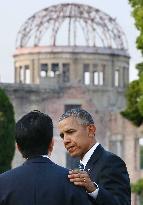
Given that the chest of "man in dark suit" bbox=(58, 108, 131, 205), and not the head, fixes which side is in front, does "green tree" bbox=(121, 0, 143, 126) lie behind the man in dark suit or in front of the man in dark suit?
behind

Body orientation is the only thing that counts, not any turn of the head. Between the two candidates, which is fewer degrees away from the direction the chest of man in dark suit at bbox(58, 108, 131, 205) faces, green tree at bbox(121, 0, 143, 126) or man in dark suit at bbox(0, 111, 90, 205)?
the man in dark suit

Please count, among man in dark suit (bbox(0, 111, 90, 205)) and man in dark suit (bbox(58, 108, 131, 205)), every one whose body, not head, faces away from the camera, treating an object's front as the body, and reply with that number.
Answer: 1

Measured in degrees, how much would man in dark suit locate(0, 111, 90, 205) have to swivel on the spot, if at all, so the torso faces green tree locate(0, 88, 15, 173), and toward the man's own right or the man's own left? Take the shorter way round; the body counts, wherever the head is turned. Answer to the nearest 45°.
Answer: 0° — they already face it

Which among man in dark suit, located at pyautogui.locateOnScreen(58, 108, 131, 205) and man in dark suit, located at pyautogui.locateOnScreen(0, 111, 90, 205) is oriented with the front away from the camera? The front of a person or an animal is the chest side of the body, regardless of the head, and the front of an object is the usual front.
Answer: man in dark suit, located at pyautogui.locateOnScreen(0, 111, 90, 205)

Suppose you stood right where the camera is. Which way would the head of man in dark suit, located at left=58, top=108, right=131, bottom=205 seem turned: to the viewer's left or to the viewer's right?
to the viewer's left

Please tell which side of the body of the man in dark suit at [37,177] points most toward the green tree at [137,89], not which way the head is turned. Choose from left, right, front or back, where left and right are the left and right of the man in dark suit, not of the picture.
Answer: front

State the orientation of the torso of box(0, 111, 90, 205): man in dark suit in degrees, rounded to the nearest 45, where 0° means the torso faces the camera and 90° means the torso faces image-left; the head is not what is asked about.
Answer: approximately 180°

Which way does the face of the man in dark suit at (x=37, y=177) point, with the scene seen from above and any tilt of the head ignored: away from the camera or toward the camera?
away from the camera

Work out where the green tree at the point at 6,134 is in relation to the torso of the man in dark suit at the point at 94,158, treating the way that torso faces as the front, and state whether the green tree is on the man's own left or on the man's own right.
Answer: on the man's own right

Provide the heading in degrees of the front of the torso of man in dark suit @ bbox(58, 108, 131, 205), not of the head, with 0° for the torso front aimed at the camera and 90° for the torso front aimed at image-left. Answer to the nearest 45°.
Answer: approximately 45°
